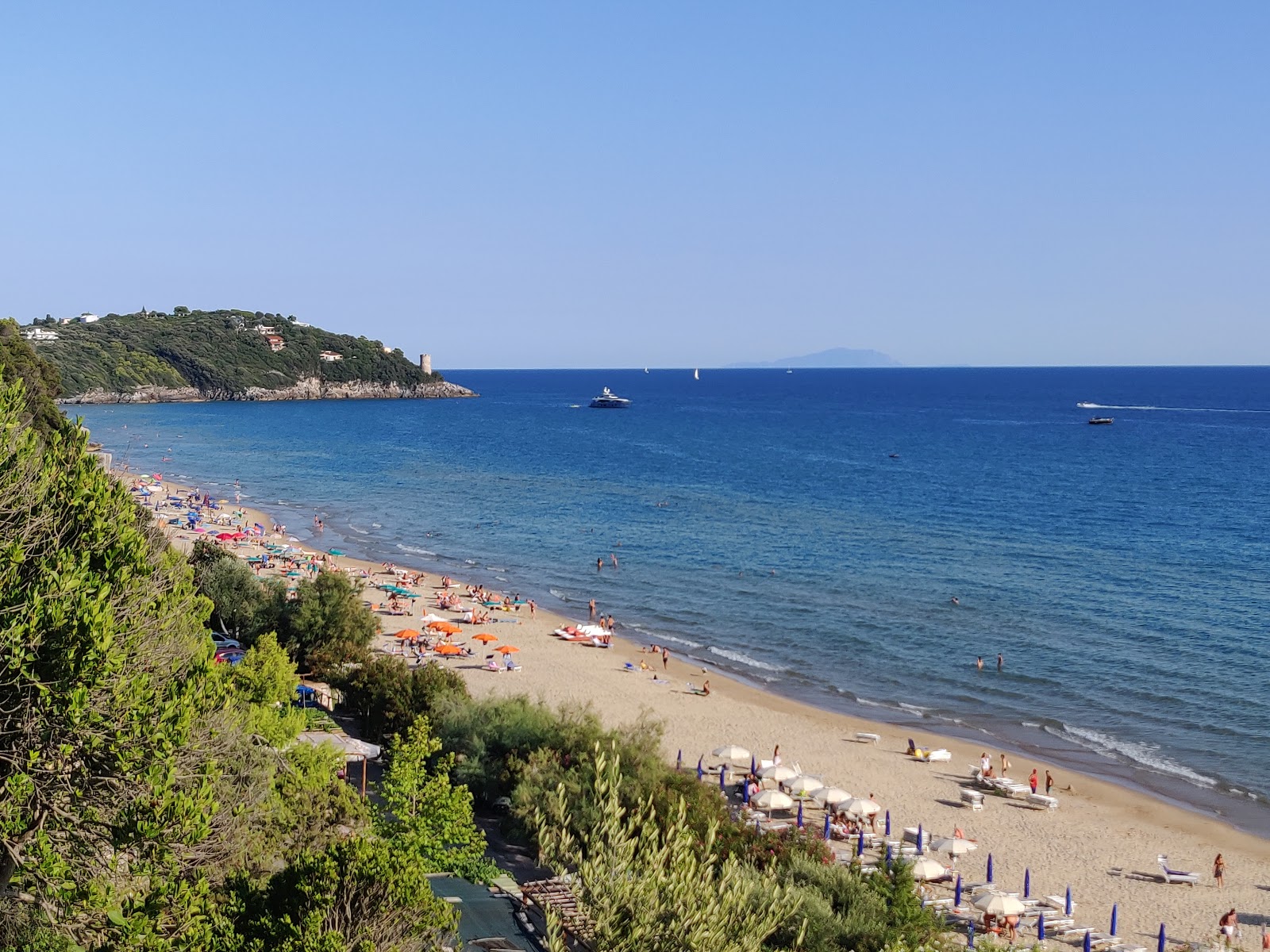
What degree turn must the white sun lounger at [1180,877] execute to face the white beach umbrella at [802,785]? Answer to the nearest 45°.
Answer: approximately 180°

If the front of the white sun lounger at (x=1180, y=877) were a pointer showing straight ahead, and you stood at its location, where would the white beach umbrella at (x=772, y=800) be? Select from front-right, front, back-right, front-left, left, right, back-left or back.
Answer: back

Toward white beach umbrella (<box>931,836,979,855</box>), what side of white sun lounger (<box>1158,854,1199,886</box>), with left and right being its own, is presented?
back

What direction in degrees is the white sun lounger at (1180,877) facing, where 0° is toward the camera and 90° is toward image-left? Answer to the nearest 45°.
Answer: approximately 270°

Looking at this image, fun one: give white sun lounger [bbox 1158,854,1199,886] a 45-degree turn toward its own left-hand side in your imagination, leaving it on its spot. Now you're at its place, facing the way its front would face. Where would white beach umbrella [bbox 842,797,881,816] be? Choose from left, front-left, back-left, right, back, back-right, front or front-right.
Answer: back-left

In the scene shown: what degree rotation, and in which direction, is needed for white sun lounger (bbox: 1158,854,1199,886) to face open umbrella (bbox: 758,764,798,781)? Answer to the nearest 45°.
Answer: approximately 180°

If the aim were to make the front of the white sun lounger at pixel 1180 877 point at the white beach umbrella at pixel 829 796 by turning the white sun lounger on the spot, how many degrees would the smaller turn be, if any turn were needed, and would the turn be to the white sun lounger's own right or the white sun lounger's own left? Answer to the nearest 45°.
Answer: approximately 180°

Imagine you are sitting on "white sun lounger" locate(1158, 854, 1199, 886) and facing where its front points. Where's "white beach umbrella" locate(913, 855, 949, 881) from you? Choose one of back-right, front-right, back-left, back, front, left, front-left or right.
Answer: back-right

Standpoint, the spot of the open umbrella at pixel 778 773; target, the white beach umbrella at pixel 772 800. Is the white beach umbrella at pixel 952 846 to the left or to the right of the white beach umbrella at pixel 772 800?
left
